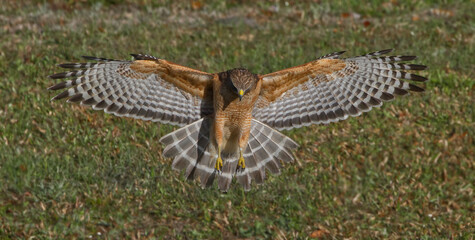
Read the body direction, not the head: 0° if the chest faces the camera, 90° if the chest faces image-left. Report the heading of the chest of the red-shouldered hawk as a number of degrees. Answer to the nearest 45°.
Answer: approximately 0°
